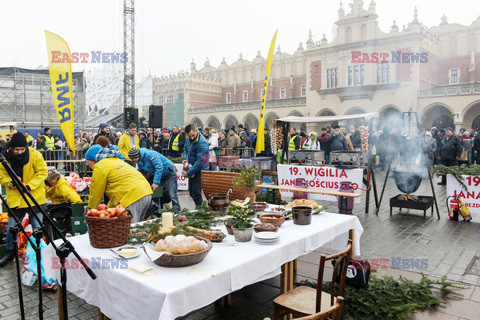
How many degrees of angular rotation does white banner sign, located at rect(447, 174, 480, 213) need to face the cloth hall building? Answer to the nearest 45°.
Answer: approximately 180°

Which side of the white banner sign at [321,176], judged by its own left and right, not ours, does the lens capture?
front

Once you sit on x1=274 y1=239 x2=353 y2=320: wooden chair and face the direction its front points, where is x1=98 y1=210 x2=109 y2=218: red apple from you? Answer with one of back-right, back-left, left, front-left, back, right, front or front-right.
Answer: front-left

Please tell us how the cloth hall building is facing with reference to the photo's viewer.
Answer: facing the viewer and to the left of the viewer

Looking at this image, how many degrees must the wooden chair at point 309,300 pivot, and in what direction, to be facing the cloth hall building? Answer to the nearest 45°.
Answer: approximately 45° to its right

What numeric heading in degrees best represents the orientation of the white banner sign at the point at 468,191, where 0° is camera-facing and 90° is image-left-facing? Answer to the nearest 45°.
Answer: approximately 0°

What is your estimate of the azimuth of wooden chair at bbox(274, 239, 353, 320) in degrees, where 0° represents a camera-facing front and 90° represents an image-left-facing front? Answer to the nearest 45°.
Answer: approximately 135°

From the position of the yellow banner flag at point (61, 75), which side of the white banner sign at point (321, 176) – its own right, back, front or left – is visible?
right

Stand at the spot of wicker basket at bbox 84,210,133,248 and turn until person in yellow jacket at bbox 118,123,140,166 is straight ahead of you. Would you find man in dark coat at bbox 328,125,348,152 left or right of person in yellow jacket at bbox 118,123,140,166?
right

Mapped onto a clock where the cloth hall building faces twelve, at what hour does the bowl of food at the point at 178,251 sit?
The bowl of food is roughly at 11 o'clock from the cloth hall building.

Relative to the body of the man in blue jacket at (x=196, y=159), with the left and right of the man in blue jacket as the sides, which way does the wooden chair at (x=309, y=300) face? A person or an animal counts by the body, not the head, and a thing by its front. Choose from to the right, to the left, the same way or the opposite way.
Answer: to the right

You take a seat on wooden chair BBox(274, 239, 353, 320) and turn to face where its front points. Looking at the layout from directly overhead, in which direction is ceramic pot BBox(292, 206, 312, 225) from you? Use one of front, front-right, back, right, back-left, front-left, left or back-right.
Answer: front-right

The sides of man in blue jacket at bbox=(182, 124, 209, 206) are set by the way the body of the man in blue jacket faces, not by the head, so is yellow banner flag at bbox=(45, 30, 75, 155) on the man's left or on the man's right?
on the man's right
